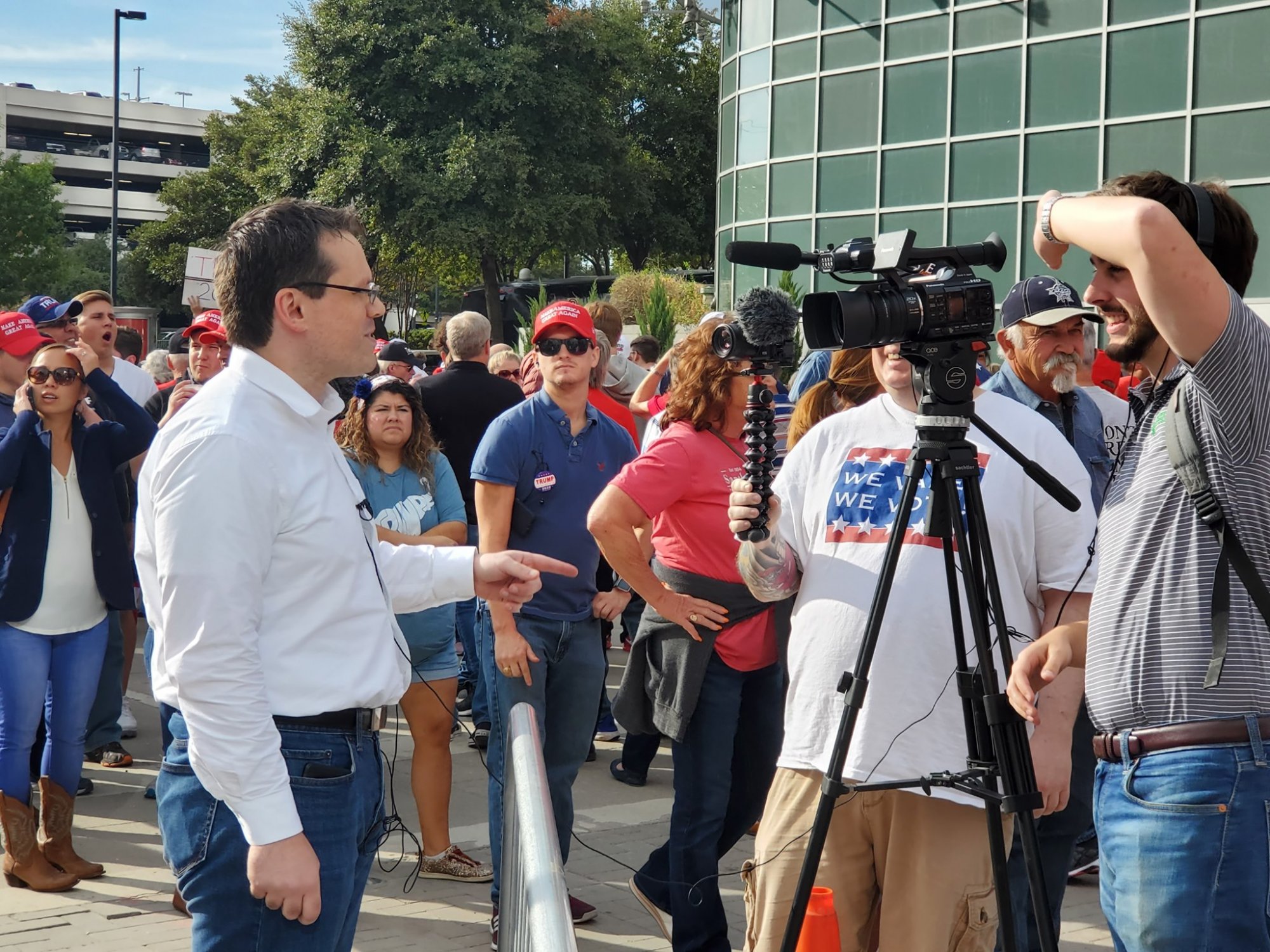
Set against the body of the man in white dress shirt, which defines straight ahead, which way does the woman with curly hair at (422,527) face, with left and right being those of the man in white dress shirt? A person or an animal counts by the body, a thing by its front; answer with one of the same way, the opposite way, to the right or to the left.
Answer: to the right

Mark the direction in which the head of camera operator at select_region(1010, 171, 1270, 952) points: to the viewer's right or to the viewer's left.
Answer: to the viewer's left

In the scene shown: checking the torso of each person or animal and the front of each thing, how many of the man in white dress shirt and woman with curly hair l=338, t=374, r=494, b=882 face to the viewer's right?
1

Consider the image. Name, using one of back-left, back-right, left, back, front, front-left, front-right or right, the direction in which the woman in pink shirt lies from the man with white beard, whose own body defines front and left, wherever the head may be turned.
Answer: right

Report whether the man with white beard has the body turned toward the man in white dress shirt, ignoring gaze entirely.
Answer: no

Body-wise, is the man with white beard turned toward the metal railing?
no

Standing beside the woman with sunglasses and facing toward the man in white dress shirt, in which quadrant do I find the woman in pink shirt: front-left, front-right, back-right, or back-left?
front-left

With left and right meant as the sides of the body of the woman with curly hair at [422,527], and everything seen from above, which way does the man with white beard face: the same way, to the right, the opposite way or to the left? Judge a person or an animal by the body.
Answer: the same way

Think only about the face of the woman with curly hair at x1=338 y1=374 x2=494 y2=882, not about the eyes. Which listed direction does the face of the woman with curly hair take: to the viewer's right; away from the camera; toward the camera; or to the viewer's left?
toward the camera

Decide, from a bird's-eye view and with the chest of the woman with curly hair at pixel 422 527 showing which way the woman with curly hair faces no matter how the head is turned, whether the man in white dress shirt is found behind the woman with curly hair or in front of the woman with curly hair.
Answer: in front

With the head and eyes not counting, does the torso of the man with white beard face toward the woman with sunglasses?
no

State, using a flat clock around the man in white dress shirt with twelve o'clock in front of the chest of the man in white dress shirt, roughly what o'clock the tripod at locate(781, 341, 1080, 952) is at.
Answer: The tripod is roughly at 12 o'clock from the man in white dress shirt.

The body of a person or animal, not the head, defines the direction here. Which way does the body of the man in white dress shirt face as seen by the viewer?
to the viewer's right

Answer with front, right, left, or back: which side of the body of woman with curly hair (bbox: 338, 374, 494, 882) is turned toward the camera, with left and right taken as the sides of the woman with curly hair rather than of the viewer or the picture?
front

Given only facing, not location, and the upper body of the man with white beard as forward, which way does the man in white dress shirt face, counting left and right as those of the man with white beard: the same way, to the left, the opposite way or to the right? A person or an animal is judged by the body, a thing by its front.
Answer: to the left

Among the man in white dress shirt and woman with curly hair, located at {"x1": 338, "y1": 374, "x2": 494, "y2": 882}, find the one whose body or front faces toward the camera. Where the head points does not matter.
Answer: the woman with curly hair

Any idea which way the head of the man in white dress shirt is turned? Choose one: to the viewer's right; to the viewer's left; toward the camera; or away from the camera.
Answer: to the viewer's right
